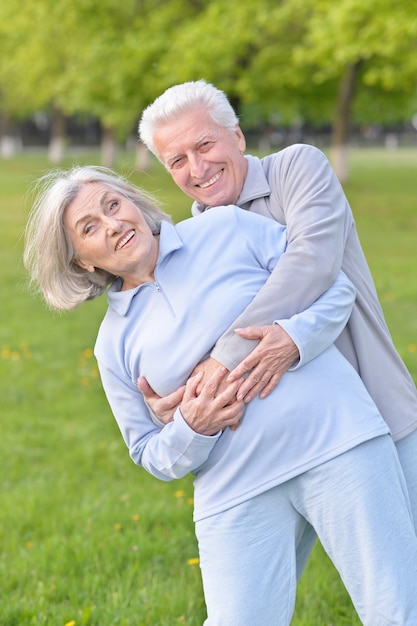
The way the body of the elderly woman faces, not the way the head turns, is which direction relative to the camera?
toward the camera

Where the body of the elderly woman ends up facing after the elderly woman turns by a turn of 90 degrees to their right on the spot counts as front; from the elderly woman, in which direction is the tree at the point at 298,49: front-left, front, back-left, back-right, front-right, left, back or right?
right

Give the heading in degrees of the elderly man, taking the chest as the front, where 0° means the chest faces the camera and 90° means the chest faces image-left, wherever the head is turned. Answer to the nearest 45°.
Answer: approximately 45°

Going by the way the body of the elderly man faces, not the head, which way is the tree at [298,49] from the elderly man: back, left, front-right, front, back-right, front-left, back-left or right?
back-right

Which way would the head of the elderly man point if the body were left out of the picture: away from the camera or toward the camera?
toward the camera
